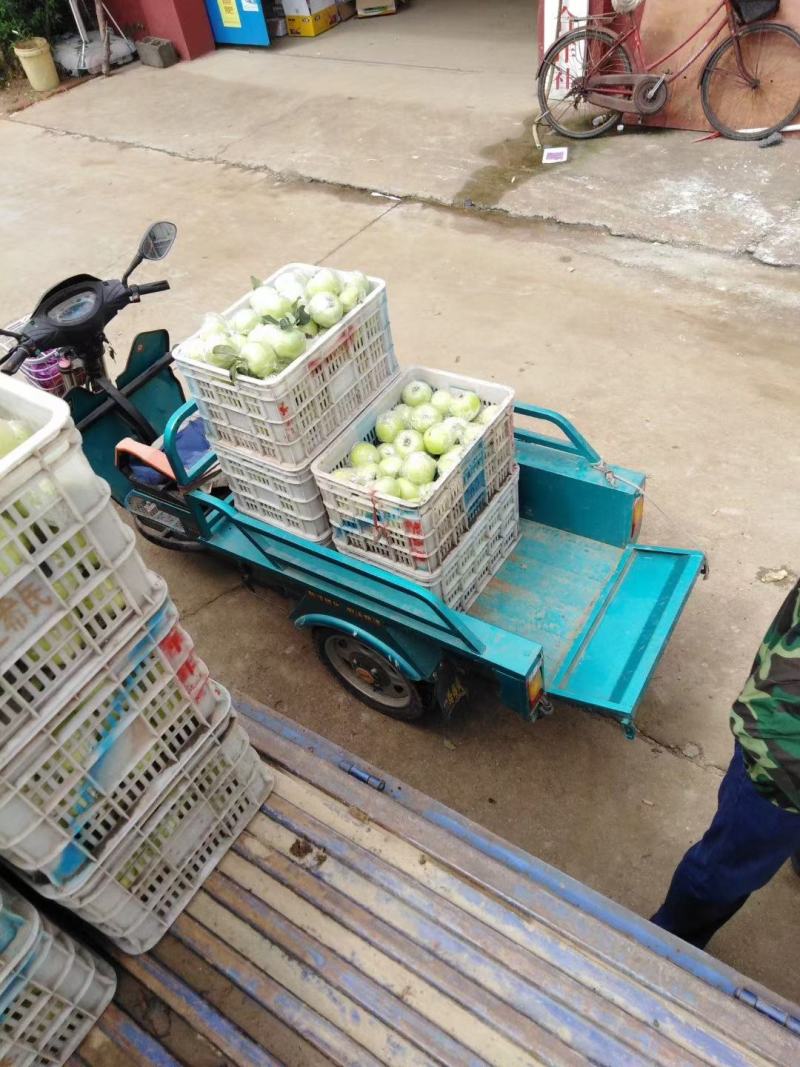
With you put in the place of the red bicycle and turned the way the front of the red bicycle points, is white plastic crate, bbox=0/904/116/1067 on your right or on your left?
on your right

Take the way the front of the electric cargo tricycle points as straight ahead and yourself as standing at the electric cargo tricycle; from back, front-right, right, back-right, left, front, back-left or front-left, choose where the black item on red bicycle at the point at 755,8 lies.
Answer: right

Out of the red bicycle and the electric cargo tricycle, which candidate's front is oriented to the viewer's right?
the red bicycle

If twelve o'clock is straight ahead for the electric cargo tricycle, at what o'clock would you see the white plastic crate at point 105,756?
The white plastic crate is roughly at 9 o'clock from the electric cargo tricycle.

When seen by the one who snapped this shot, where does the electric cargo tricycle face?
facing away from the viewer and to the left of the viewer

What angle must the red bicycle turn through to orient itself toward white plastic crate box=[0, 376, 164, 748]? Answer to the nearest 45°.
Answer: approximately 90° to its right

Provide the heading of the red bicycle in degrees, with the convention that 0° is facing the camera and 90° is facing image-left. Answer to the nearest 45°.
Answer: approximately 270°

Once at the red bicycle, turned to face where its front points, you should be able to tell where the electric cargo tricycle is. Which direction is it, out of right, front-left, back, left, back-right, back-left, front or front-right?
right

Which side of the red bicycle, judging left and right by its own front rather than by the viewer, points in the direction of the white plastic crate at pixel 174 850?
right

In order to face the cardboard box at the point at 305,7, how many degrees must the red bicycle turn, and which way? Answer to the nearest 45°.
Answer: approximately 135° to its left

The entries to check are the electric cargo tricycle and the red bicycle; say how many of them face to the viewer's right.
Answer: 1

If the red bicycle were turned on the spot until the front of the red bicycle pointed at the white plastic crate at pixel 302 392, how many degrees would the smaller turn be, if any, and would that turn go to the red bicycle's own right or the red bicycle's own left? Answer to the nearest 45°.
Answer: approximately 90° to the red bicycle's own right

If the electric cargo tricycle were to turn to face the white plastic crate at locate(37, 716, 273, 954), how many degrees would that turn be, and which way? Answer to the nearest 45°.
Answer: approximately 90° to its left

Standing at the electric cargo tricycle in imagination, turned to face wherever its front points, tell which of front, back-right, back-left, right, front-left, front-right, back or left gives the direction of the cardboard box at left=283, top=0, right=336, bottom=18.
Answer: front-right

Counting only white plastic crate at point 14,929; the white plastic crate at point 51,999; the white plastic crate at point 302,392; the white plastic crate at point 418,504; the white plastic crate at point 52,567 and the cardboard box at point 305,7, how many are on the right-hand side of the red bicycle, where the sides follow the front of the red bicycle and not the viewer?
5

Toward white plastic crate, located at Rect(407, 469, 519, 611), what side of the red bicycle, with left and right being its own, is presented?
right
